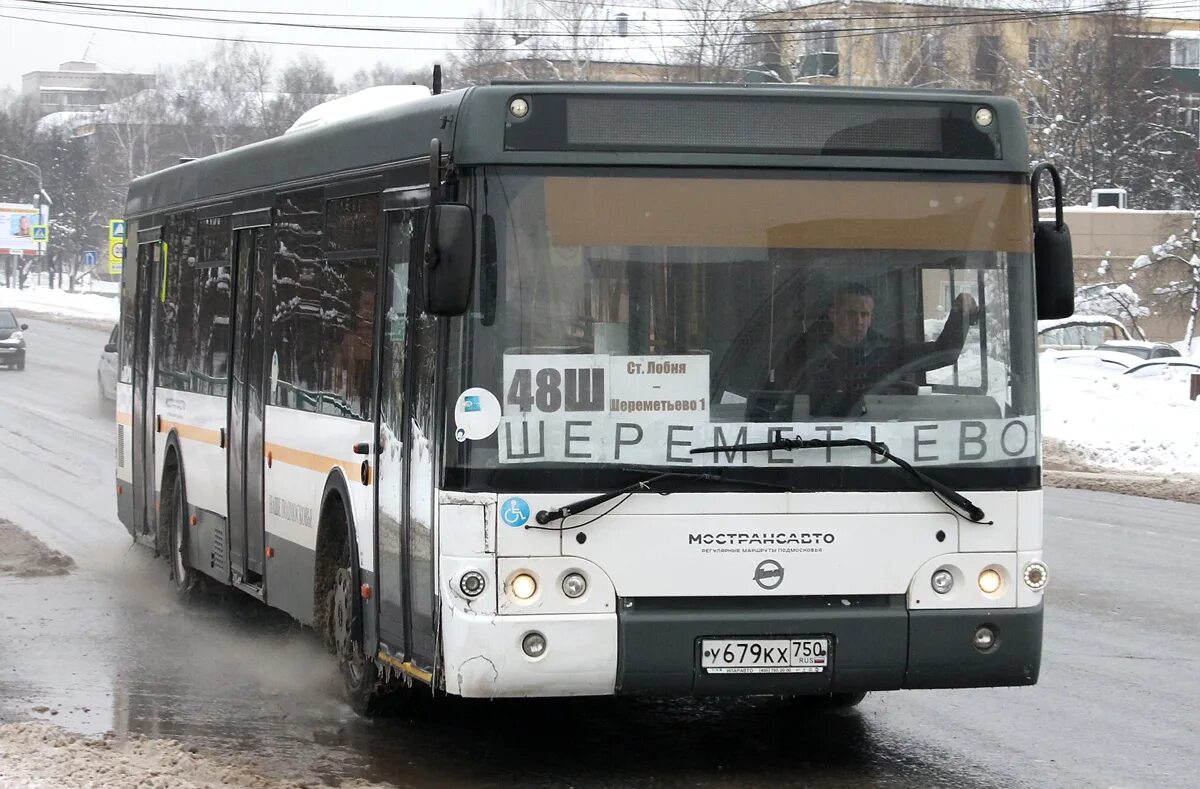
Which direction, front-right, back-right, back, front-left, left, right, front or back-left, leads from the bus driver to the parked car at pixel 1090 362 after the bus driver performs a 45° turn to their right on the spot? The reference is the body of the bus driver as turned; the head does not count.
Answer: back-right

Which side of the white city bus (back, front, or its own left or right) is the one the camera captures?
front

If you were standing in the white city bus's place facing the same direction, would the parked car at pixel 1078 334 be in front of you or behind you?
behind

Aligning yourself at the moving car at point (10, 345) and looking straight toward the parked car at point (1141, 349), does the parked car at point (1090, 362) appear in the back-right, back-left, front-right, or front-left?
front-right

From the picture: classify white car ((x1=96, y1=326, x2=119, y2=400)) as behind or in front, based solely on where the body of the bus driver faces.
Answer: behind

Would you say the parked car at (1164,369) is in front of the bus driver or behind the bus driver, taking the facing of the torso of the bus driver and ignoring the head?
behind

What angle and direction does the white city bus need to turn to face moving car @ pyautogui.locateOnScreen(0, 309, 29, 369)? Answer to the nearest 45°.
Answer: approximately 180°

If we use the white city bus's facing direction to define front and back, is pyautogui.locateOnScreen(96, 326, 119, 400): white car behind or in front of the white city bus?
behind

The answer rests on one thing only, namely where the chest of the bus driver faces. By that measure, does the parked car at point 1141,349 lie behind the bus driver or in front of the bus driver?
behind

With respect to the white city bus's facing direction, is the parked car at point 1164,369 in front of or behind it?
behind

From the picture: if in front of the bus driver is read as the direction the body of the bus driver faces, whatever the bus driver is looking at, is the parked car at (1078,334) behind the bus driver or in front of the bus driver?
behind

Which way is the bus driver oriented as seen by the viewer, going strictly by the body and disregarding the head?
toward the camera
